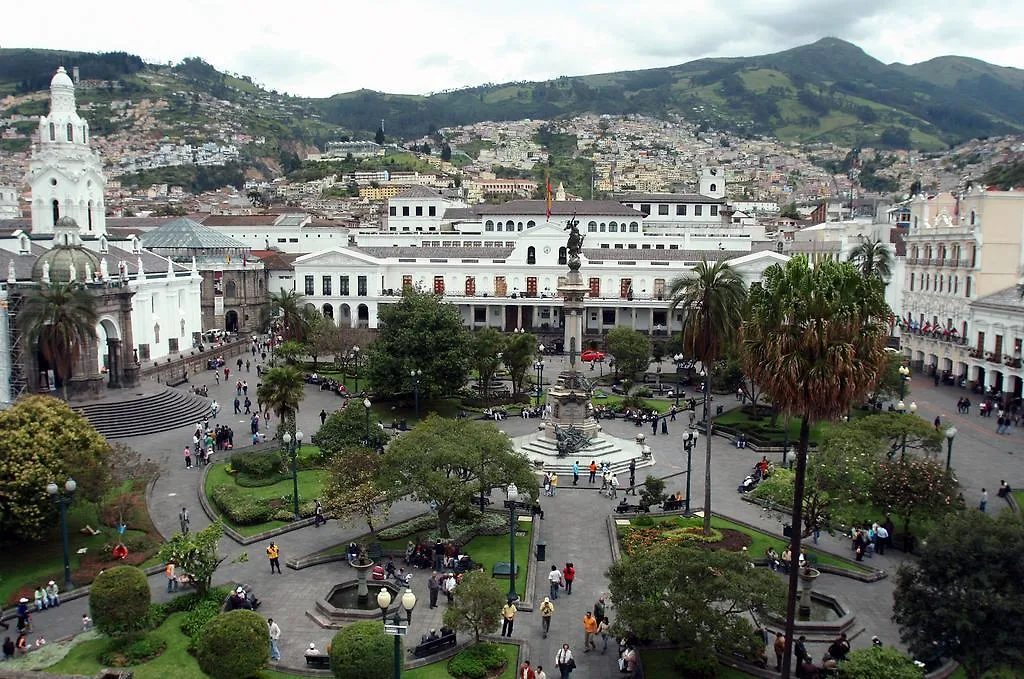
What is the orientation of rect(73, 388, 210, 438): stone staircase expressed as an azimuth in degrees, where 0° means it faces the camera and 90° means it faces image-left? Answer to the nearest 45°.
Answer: approximately 315°

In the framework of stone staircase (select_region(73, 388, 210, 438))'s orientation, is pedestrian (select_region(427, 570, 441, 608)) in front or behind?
in front

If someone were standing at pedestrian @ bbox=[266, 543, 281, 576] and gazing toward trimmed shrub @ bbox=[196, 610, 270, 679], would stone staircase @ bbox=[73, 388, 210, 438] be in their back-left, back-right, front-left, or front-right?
back-right

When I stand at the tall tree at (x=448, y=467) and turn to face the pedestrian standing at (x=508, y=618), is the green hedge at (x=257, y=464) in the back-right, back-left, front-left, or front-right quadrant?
back-right

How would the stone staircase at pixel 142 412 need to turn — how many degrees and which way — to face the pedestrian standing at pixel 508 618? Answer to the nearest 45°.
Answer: approximately 45° to its right

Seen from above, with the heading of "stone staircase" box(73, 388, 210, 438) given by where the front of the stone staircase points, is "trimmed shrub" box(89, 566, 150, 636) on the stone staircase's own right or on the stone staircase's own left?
on the stone staircase's own right

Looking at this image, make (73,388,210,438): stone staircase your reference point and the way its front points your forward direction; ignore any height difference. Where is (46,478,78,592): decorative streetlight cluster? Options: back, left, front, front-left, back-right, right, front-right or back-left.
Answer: front-right

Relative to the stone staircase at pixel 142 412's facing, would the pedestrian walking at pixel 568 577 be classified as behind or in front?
in front

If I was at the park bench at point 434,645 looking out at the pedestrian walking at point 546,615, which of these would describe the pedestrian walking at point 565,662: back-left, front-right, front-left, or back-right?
front-right

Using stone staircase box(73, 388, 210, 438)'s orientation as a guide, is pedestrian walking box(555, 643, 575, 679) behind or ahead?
ahead

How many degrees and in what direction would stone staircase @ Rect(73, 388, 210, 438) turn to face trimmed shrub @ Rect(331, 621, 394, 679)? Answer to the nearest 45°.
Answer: approximately 45° to its right
